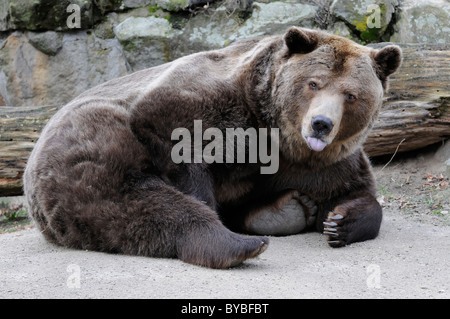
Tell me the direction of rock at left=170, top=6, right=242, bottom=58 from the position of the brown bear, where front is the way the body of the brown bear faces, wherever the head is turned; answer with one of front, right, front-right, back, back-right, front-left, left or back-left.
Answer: back-left

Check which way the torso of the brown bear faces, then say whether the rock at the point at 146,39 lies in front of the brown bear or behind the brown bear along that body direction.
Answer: behind

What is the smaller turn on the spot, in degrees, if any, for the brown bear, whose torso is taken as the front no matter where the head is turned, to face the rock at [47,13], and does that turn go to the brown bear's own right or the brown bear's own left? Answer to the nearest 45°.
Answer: approximately 180°

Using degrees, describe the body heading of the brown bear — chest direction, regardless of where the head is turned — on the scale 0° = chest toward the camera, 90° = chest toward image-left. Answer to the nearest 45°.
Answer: approximately 315°

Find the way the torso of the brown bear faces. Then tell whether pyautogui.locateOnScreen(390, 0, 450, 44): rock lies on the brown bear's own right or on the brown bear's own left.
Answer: on the brown bear's own left

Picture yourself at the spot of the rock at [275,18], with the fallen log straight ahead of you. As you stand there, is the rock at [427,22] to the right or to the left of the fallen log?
left

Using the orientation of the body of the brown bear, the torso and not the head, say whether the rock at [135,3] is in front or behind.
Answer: behind

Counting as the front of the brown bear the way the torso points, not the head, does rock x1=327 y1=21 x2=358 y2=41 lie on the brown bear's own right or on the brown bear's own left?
on the brown bear's own left

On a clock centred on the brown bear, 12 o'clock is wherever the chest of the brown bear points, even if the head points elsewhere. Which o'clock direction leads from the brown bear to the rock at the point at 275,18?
The rock is roughly at 8 o'clock from the brown bear.

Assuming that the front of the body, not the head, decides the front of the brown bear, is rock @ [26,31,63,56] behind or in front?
behind

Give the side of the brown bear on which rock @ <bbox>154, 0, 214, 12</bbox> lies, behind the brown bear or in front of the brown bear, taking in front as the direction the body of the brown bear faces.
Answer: behind
